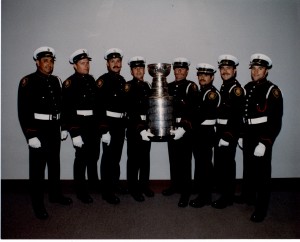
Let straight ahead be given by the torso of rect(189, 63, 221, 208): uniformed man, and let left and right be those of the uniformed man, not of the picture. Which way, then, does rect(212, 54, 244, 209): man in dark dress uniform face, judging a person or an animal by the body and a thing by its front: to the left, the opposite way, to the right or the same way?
the same way

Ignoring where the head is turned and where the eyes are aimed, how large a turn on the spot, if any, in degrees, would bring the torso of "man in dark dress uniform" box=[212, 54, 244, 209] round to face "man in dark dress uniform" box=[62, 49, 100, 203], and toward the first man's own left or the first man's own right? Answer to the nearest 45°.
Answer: approximately 45° to the first man's own right

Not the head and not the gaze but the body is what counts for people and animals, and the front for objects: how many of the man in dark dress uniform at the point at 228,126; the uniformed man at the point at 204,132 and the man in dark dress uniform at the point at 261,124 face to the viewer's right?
0

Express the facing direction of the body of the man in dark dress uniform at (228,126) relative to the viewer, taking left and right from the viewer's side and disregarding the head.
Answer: facing the viewer and to the left of the viewer

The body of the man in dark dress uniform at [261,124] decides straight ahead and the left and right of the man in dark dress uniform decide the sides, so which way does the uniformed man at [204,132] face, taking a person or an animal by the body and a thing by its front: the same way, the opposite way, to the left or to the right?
the same way

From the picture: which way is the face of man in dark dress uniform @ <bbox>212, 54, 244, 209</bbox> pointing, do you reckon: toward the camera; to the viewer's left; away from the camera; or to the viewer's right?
toward the camera

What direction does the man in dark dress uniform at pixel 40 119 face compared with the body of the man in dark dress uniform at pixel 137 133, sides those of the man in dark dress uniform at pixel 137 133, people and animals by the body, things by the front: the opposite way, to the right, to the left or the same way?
the same way

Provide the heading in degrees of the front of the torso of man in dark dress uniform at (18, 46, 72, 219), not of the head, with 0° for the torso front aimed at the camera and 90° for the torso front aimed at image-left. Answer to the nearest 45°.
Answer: approximately 315°

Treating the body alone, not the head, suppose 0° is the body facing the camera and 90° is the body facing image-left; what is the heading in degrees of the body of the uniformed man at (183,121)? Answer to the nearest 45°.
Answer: approximately 45°

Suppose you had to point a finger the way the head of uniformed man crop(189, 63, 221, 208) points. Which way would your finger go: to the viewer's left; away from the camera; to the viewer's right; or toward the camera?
toward the camera

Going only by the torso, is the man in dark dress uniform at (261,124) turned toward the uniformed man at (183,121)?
no

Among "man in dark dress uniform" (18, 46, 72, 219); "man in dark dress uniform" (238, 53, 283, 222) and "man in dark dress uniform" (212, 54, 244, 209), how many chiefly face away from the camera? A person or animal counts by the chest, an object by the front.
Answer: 0

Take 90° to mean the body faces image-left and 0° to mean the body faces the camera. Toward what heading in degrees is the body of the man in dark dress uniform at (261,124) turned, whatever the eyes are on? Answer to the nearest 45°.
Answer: approximately 45°

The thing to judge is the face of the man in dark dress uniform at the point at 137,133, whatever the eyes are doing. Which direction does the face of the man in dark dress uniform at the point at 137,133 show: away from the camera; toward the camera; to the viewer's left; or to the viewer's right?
toward the camera
